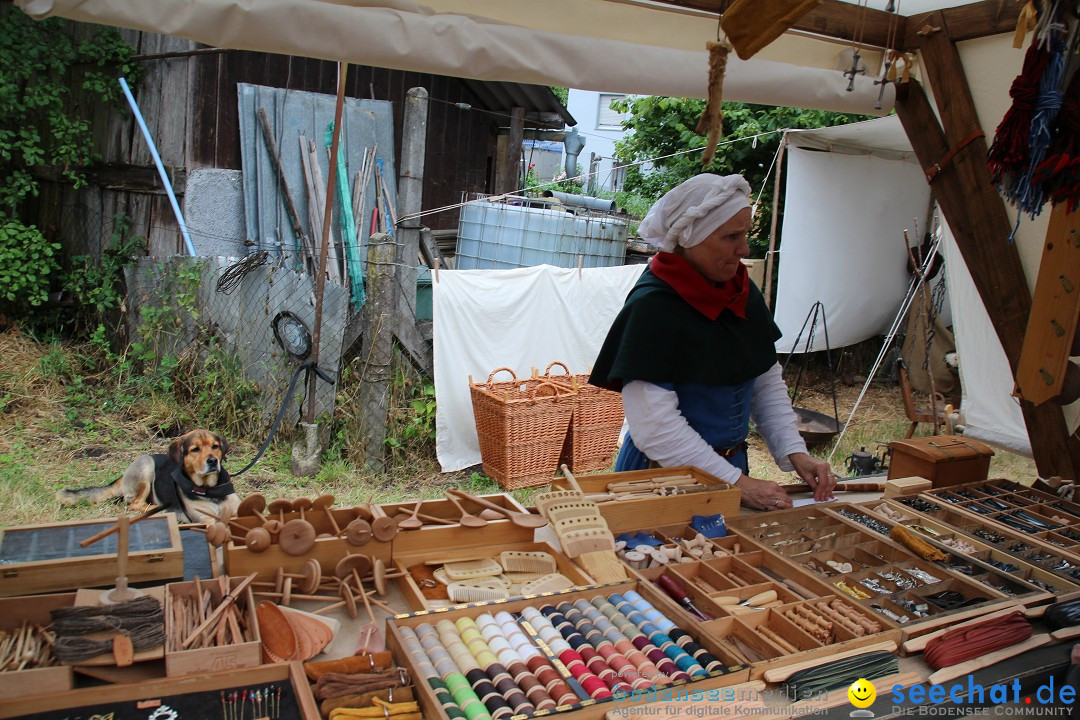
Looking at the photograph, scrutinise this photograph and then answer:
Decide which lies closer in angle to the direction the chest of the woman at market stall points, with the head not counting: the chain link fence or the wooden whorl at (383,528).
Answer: the wooden whorl

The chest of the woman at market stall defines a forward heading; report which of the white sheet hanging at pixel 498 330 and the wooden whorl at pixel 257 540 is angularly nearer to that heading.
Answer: the wooden whorl

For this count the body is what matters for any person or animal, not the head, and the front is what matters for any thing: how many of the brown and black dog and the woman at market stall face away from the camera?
0

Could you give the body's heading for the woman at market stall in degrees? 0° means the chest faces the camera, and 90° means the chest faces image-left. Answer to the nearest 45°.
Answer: approximately 315°

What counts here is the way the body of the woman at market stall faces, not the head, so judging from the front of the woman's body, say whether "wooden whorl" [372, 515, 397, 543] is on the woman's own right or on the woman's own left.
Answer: on the woman's own right

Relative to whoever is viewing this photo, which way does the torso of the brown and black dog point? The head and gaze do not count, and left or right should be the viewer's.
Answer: facing the viewer and to the right of the viewer

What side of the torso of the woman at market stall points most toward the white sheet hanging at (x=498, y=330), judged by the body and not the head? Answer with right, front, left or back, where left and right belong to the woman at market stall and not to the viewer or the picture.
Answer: back

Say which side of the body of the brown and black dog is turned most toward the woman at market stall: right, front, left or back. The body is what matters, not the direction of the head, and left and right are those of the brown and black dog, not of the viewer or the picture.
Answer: front

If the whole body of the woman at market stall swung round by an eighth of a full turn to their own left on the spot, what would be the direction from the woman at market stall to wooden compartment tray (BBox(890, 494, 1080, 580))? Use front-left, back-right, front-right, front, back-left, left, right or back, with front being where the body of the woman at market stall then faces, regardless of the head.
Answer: front

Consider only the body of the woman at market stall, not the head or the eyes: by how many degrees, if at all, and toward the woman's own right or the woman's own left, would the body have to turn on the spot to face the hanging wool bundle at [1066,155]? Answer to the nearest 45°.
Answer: approximately 45° to the woman's own left

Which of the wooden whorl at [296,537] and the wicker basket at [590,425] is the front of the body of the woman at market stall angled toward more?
the wooden whorl

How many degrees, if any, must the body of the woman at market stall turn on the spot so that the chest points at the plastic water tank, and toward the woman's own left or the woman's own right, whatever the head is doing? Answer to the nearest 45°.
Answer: approximately 135° to the woman's own left

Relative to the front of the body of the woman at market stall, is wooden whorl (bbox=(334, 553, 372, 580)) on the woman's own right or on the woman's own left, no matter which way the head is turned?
on the woman's own right

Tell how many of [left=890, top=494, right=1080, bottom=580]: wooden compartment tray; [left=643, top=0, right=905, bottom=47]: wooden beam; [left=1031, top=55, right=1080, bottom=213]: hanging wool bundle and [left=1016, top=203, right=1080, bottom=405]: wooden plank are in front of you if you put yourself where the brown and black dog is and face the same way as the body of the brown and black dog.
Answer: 4
